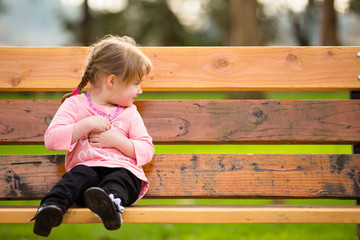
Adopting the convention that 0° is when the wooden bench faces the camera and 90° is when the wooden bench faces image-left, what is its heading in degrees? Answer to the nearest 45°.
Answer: approximately 0°

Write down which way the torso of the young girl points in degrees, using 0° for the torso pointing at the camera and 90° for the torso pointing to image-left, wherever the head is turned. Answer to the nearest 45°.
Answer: approximately 0°

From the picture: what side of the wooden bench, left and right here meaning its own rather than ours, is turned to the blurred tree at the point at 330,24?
back

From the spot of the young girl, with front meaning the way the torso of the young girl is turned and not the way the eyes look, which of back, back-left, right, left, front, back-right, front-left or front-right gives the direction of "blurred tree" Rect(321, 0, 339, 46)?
back-left

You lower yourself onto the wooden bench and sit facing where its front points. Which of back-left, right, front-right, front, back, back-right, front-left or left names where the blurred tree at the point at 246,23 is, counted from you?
back

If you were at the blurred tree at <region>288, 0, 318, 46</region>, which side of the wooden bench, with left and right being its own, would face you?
back

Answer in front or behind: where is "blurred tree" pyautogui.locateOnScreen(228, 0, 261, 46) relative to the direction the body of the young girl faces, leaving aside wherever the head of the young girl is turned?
behind

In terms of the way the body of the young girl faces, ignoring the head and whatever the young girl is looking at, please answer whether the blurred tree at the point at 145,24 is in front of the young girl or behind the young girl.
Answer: behind

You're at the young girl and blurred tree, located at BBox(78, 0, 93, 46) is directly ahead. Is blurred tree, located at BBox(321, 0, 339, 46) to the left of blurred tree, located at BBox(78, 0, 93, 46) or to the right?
right
